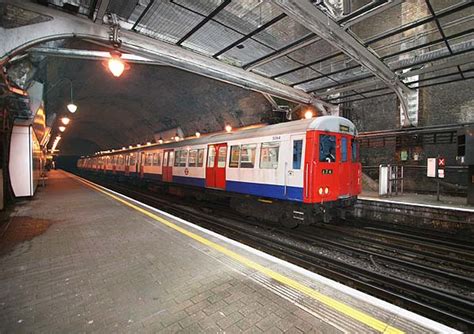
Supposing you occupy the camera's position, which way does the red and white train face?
facing the viewer and to the right of the viewer
